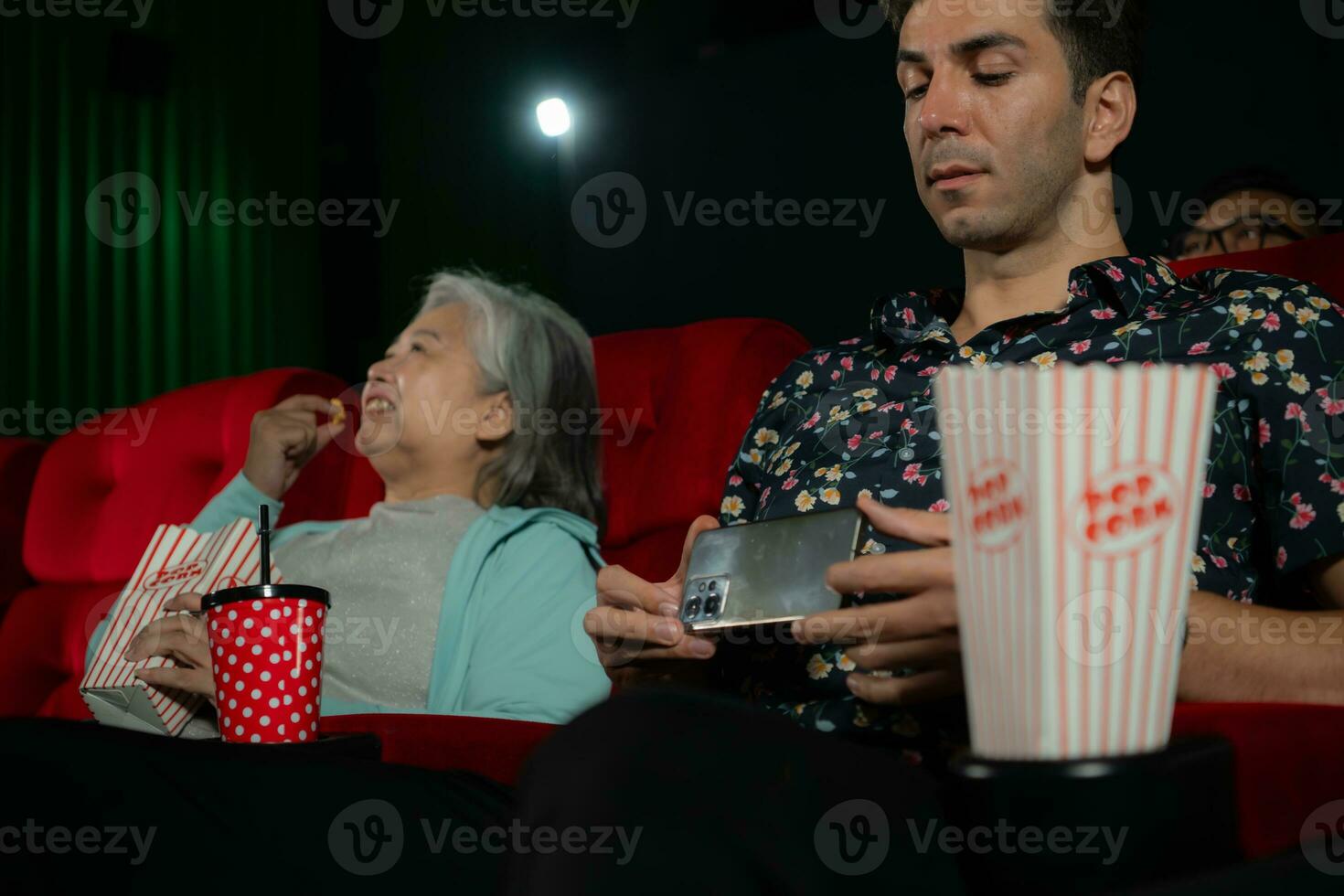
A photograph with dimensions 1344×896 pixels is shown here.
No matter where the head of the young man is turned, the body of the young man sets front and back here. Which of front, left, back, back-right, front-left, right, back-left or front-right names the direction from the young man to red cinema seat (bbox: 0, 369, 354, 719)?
right

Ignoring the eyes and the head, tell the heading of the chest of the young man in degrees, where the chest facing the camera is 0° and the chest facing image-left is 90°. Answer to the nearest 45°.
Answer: approximately 45°

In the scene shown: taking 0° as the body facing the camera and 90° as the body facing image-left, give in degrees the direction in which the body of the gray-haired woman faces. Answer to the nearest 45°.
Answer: approximately 45°

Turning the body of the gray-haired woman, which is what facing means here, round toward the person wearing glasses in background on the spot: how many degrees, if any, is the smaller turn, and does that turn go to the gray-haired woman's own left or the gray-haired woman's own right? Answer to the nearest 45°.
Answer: approximately 135° to the gray-haired woman's own left

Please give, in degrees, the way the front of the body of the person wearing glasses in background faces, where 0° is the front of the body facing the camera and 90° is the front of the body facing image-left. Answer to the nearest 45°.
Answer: approximately 45°

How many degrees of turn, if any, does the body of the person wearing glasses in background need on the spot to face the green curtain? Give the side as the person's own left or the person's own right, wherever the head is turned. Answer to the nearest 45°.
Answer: approximately 45° to the person's own right

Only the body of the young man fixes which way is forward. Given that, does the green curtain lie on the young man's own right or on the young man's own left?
on the young man's own right

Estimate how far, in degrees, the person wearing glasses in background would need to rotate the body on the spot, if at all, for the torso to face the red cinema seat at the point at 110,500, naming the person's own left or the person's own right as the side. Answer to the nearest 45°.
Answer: approximately 45° to the person's own right

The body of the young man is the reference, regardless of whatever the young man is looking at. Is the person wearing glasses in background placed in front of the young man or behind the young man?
behind

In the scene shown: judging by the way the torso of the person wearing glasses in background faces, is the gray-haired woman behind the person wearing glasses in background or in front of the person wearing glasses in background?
in front

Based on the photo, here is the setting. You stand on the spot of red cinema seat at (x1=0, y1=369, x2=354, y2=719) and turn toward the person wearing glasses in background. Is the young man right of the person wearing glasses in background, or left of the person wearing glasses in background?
right

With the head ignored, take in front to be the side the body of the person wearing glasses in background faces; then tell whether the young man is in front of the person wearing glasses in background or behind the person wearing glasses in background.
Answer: in front
